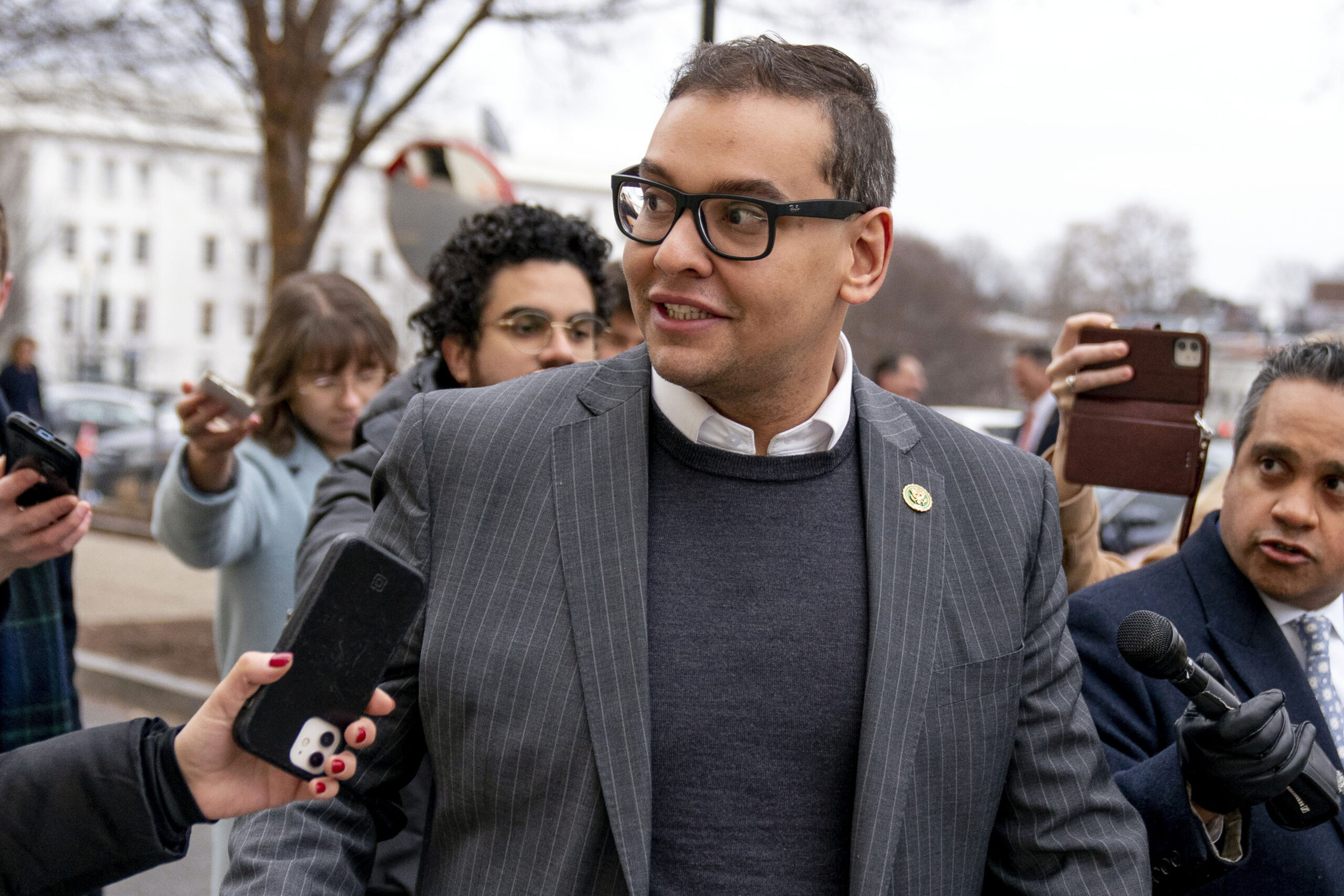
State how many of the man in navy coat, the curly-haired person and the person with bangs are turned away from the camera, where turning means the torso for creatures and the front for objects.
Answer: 0

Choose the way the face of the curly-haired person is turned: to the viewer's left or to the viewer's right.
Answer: to the viewer's right

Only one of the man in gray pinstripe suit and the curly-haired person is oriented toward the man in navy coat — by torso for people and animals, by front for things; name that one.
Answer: the curly-haired person

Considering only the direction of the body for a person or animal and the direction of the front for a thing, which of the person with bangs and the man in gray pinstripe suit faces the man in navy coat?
the person with bangs

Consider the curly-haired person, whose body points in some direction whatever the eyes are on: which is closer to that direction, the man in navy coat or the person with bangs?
the man in navy coat

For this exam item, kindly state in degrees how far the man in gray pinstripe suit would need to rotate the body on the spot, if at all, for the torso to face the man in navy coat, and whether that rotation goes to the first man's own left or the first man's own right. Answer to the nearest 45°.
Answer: approximately 135° to the first man's own left

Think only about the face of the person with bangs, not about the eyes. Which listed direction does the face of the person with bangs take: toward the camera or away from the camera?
toward the camera

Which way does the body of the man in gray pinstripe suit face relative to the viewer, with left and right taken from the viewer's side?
facing the viewer

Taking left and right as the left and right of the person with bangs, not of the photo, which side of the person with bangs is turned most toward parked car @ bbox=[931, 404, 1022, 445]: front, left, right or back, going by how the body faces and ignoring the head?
left

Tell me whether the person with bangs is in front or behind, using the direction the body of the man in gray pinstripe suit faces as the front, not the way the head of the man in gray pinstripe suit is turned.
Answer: behind

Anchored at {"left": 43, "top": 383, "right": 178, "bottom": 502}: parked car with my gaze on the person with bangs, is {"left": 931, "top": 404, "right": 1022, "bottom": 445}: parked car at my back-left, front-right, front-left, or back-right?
front-left

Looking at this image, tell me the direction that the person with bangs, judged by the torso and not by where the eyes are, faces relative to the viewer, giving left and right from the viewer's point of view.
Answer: facing the viewer and to the right of the viewer
